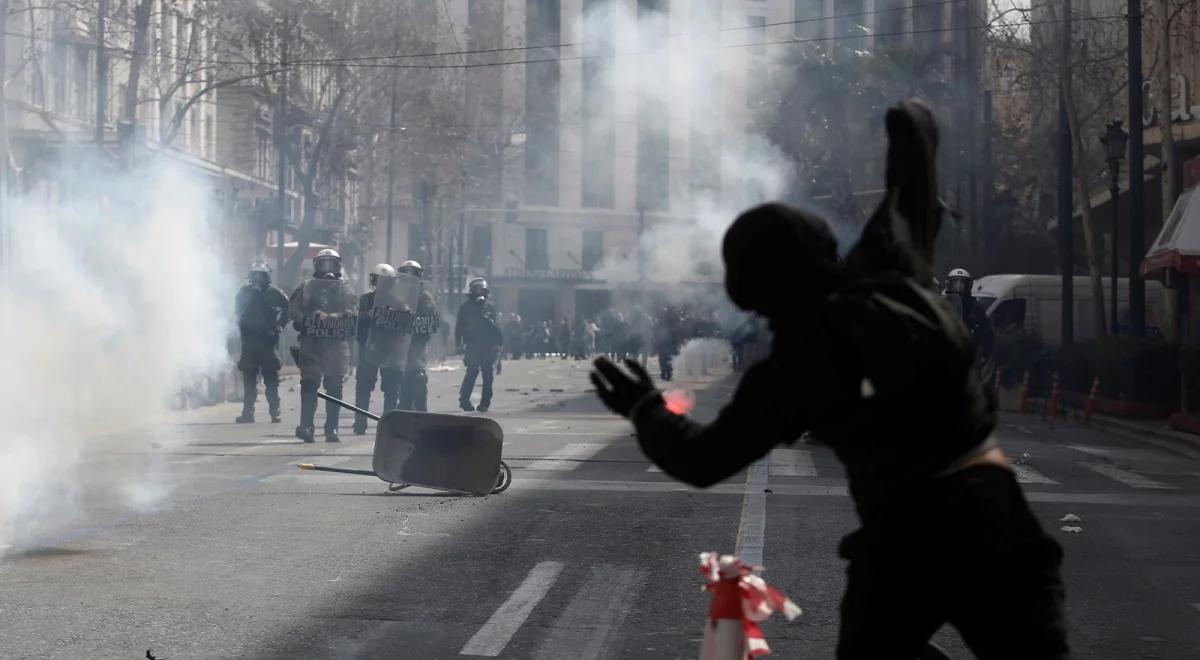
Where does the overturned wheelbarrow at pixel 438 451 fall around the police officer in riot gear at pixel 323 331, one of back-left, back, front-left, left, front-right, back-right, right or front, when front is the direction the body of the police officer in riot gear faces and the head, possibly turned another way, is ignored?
front

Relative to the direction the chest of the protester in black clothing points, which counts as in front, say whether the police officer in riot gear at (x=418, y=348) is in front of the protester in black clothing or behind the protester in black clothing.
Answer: in front

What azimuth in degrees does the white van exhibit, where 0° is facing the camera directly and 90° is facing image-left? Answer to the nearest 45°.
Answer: approximately 90°

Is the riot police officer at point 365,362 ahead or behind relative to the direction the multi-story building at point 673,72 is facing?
ahead

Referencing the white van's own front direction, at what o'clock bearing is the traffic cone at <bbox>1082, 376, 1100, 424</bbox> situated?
The traffic cone is roughly at 9 o'clock from the white van.

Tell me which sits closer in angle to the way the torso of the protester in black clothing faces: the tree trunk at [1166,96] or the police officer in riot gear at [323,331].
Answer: the police officer in riot gear

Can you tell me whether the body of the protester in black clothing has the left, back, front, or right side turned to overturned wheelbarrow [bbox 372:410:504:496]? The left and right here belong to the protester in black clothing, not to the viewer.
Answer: front

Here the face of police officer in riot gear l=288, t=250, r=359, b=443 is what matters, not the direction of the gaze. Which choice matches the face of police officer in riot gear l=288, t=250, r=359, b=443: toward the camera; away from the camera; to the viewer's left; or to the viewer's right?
toward the camera

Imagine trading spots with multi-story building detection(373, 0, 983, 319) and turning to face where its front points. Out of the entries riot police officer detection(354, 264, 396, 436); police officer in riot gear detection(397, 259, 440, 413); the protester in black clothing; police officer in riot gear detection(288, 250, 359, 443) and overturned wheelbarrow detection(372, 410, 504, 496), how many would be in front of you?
5

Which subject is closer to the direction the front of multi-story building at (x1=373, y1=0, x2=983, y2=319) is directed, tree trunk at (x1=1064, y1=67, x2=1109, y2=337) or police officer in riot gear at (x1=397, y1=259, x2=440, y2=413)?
the police officer in riot gear

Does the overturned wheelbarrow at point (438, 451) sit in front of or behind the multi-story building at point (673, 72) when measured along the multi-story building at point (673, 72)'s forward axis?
in front

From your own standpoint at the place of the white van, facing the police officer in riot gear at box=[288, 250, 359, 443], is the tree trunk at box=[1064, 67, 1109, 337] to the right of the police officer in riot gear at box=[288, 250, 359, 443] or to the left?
left

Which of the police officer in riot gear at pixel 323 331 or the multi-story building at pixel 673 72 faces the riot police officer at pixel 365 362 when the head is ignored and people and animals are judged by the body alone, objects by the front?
the multi-story building

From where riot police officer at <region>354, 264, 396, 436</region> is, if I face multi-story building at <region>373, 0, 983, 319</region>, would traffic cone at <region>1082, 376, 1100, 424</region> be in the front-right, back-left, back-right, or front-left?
front-right

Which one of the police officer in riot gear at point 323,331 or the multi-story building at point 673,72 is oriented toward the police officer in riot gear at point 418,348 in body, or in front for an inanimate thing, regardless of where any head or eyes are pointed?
the multi-story building

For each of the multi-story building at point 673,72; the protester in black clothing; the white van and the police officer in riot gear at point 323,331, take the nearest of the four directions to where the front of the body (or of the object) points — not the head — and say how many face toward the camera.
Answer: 2

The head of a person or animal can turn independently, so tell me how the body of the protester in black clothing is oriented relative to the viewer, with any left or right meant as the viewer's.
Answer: facing away from the viewer and to the left of the viewer

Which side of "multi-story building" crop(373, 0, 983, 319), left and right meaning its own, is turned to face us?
front

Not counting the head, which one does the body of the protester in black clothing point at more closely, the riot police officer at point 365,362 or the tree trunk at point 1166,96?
the riot police officer

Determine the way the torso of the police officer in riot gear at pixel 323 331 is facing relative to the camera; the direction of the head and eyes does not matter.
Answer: toward the camera

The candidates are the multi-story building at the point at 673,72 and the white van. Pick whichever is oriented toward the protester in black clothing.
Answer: the multi-story building
